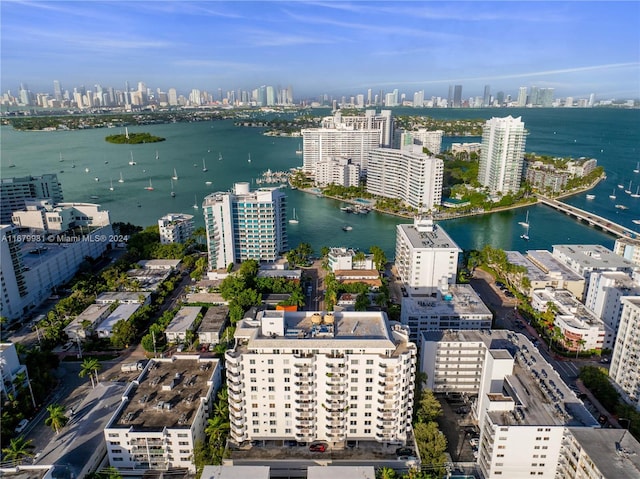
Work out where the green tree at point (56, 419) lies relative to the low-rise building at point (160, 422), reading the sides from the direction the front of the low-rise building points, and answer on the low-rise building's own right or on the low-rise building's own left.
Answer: on the low-rise building's own right

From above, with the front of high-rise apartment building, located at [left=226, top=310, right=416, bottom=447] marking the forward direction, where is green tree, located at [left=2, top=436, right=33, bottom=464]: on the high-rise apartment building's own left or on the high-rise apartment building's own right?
on the high-rise apartment building's own right

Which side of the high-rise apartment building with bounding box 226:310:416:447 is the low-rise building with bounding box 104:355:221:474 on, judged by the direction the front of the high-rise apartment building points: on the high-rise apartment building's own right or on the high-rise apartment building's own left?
on the high-rise apartment building's own right

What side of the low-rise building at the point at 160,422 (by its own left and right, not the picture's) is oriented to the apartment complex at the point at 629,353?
left

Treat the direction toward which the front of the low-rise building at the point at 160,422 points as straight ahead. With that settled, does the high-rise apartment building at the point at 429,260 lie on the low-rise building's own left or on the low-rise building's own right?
on the low-rise building's own left

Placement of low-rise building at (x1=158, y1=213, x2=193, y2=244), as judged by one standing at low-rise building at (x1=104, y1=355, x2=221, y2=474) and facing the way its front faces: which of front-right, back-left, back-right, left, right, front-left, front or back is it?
back

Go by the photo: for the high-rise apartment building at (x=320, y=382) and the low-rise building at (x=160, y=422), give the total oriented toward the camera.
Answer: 2

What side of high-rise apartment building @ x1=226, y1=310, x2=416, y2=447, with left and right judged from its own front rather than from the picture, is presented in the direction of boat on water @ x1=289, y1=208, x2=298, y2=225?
back

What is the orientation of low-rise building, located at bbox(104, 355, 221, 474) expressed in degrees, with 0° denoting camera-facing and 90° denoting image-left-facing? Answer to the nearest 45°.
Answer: approximately 0°

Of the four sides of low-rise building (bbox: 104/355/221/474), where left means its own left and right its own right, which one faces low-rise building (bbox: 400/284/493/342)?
left

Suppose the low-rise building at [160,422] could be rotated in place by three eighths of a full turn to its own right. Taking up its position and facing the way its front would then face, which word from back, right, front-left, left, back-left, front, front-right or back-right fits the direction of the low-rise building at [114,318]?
front-right

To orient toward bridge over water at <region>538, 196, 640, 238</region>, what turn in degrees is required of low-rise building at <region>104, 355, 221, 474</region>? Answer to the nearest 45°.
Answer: approximately 90° to its left
